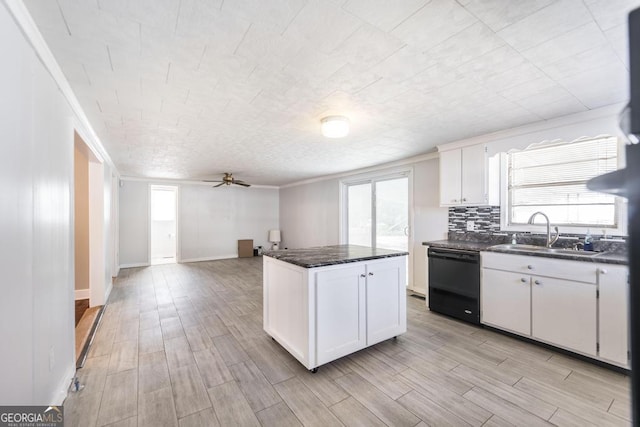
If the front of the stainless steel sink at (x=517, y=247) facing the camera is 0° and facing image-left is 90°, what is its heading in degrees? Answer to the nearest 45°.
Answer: approximately 0°

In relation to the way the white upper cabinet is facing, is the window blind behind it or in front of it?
behind

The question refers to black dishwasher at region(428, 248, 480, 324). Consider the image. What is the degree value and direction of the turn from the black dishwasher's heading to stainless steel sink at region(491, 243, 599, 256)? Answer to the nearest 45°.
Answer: approximately 135° to its left

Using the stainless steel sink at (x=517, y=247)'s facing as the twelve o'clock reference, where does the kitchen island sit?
The kitchen island is roughly at 1 o'clock from the stainless steel sink.

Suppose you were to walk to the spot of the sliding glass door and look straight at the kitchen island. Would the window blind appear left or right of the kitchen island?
left

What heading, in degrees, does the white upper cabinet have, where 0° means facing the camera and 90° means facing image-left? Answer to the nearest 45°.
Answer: approximately 45°
